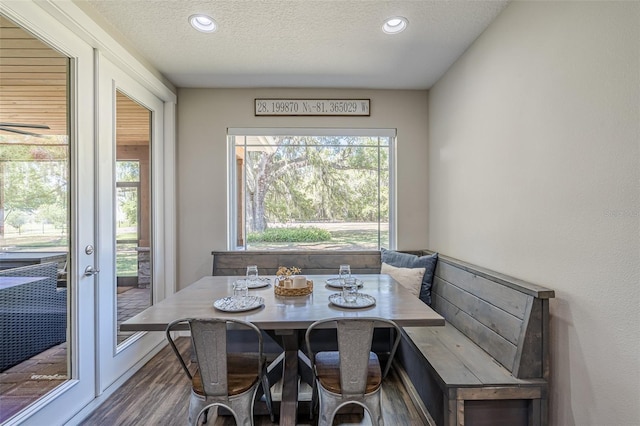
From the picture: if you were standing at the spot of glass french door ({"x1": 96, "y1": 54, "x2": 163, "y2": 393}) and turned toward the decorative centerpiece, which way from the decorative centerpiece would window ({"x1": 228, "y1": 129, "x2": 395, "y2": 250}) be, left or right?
left

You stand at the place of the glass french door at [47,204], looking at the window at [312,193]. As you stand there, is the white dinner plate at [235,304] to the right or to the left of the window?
right

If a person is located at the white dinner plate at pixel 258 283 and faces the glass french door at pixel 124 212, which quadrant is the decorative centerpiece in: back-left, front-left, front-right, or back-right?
back-left
